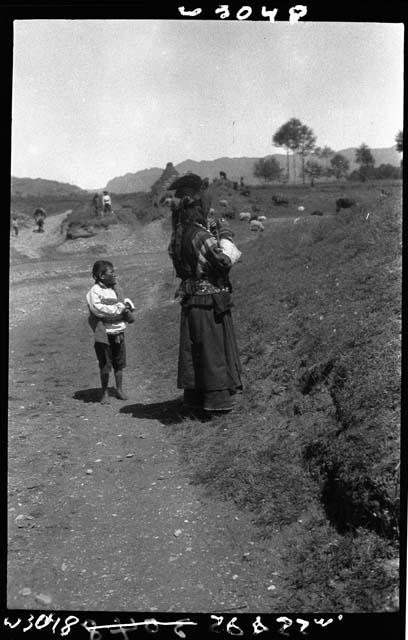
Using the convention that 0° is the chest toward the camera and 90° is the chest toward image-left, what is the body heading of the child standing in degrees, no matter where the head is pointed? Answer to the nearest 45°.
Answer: approximately 315°

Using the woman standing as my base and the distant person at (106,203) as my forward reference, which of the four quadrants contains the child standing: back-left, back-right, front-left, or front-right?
front-left

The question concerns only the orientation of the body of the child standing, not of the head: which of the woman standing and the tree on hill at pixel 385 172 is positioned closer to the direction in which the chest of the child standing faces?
the woman standing

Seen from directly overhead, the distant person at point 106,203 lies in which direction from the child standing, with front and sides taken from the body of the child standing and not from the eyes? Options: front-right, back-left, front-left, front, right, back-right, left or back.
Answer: back-left

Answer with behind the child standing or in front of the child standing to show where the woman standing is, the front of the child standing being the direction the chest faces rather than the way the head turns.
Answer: in front
